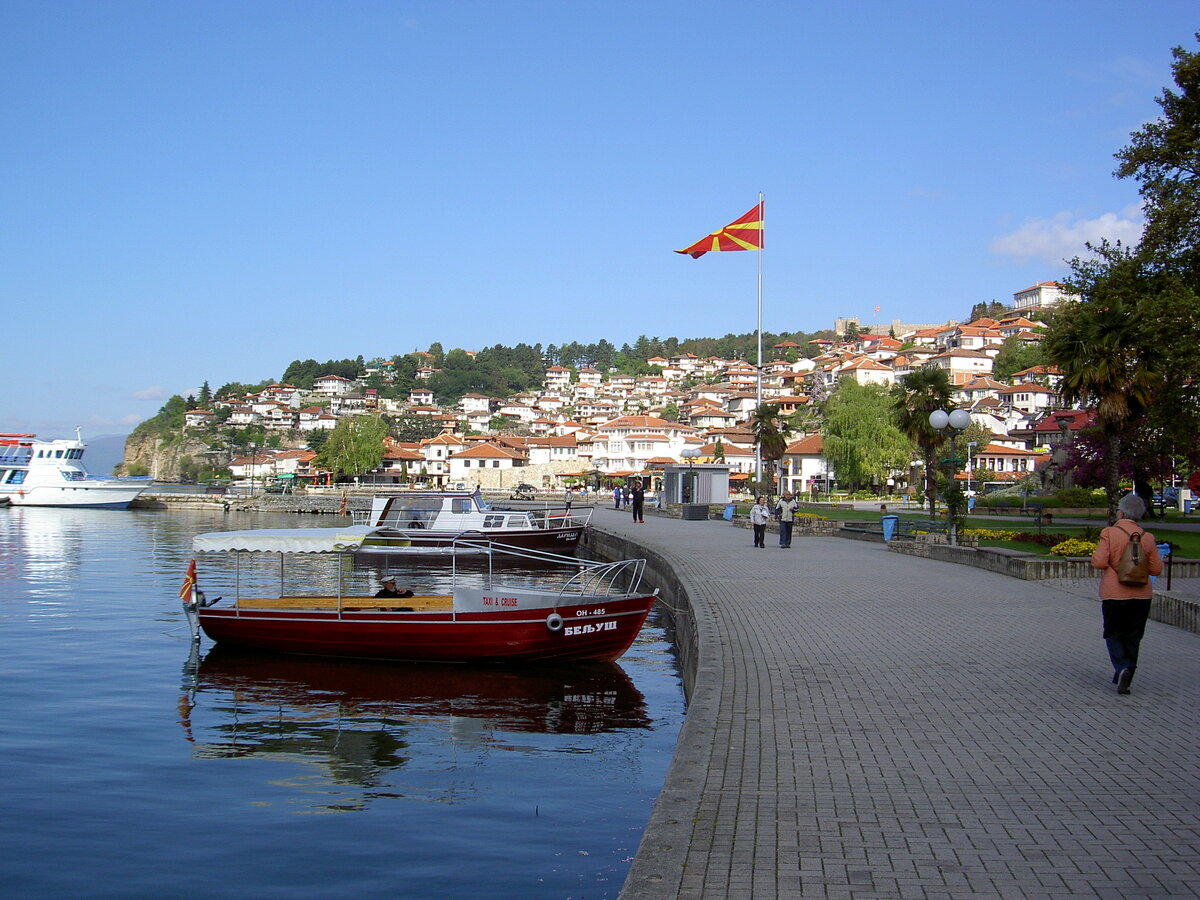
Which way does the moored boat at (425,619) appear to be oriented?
to the viewer's right

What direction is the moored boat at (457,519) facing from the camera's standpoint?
to the viewer's right

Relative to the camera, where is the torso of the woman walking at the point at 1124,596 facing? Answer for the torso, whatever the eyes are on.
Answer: away from the camera

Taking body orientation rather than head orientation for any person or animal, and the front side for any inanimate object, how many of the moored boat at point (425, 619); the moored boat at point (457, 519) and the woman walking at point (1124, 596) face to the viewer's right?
2

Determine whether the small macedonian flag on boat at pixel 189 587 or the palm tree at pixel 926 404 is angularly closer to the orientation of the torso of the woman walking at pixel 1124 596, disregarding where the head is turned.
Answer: the palm tree

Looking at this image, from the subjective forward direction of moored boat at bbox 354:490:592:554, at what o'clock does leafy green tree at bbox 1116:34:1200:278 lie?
The leafy green tree is roughly at 1 o'clock from the moored boat.

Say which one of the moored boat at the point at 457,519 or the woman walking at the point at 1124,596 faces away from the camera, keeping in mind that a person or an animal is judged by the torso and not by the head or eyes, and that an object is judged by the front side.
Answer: the woman walking

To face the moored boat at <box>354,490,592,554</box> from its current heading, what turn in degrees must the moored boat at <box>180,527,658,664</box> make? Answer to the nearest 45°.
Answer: approximately 90° to its left
